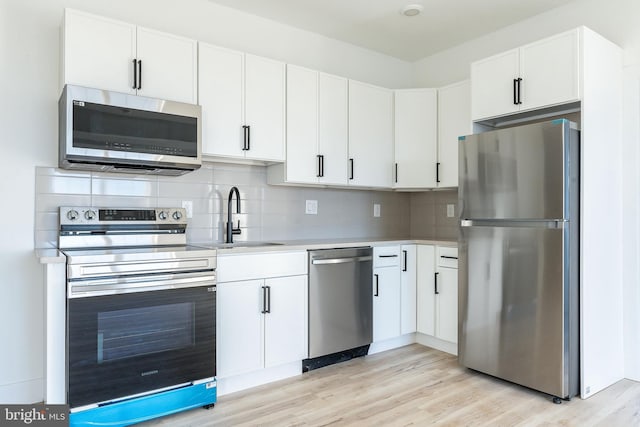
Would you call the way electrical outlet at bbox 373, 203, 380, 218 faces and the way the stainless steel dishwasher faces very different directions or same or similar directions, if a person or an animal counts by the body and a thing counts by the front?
same or similar directions

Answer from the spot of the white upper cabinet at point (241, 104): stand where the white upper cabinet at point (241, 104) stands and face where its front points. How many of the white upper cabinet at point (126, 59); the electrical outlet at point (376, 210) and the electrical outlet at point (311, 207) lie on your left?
2

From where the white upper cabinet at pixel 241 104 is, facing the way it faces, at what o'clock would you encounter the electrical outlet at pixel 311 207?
The electrical outlet is roughly at 9 o'clock from the white upper cabinet.

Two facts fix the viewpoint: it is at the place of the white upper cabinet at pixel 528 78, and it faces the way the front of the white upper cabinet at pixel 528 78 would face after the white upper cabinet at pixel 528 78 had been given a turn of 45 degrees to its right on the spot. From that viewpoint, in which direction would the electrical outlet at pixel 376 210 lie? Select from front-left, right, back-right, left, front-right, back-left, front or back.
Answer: front-right

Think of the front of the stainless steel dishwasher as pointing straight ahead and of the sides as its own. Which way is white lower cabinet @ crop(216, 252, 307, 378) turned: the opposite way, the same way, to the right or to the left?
the same way

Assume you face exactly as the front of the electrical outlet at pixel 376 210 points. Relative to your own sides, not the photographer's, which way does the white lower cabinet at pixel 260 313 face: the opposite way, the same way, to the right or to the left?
the same way

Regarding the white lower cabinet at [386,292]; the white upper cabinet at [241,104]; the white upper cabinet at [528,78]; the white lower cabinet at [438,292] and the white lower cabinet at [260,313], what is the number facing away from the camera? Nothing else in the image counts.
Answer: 0

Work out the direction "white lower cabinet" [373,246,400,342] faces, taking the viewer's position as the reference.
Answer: facing the viewer and to the right of the viewer

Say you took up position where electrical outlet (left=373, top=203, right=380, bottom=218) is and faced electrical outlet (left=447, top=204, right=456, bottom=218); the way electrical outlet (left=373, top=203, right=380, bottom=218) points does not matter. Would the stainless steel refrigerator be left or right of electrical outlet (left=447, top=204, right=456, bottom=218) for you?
right

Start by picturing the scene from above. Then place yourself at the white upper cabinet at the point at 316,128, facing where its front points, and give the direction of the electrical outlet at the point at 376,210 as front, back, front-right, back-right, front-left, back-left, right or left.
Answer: left

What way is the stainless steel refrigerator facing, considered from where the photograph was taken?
facing the viewer and to the left of the viewer
